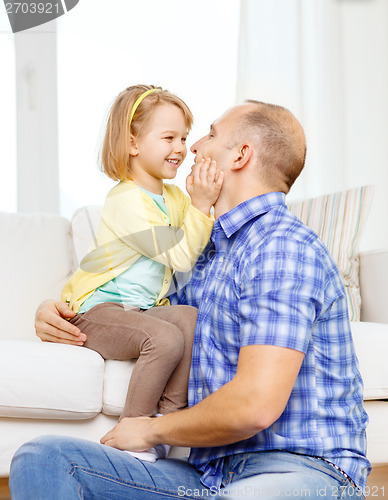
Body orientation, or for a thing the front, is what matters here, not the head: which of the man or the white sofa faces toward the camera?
the white sofa

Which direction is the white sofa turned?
toward the camera

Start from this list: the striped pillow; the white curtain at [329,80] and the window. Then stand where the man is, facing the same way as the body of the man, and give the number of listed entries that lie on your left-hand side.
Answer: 0

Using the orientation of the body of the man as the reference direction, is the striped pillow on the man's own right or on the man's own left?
on the man's own right

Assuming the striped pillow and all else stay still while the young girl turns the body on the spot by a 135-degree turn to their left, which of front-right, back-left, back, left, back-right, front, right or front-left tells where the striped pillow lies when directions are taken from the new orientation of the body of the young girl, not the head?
front-right

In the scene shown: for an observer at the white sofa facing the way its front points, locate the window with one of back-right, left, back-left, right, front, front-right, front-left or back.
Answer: back

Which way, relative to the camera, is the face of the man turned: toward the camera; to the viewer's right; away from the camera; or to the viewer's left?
to the viewer's left

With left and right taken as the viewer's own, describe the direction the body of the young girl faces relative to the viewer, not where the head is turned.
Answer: facing the viewer and to the right of the viewer

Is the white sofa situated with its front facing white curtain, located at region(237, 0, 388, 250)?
no

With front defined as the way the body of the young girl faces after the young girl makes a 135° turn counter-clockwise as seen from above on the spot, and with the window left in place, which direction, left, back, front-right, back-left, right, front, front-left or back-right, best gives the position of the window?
front

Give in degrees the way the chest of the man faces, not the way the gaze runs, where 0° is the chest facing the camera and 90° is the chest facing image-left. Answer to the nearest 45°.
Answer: approximately 90°

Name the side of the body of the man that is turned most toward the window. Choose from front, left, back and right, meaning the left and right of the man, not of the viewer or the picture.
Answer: right

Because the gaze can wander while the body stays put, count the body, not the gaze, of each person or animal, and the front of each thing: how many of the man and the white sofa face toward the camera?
1
